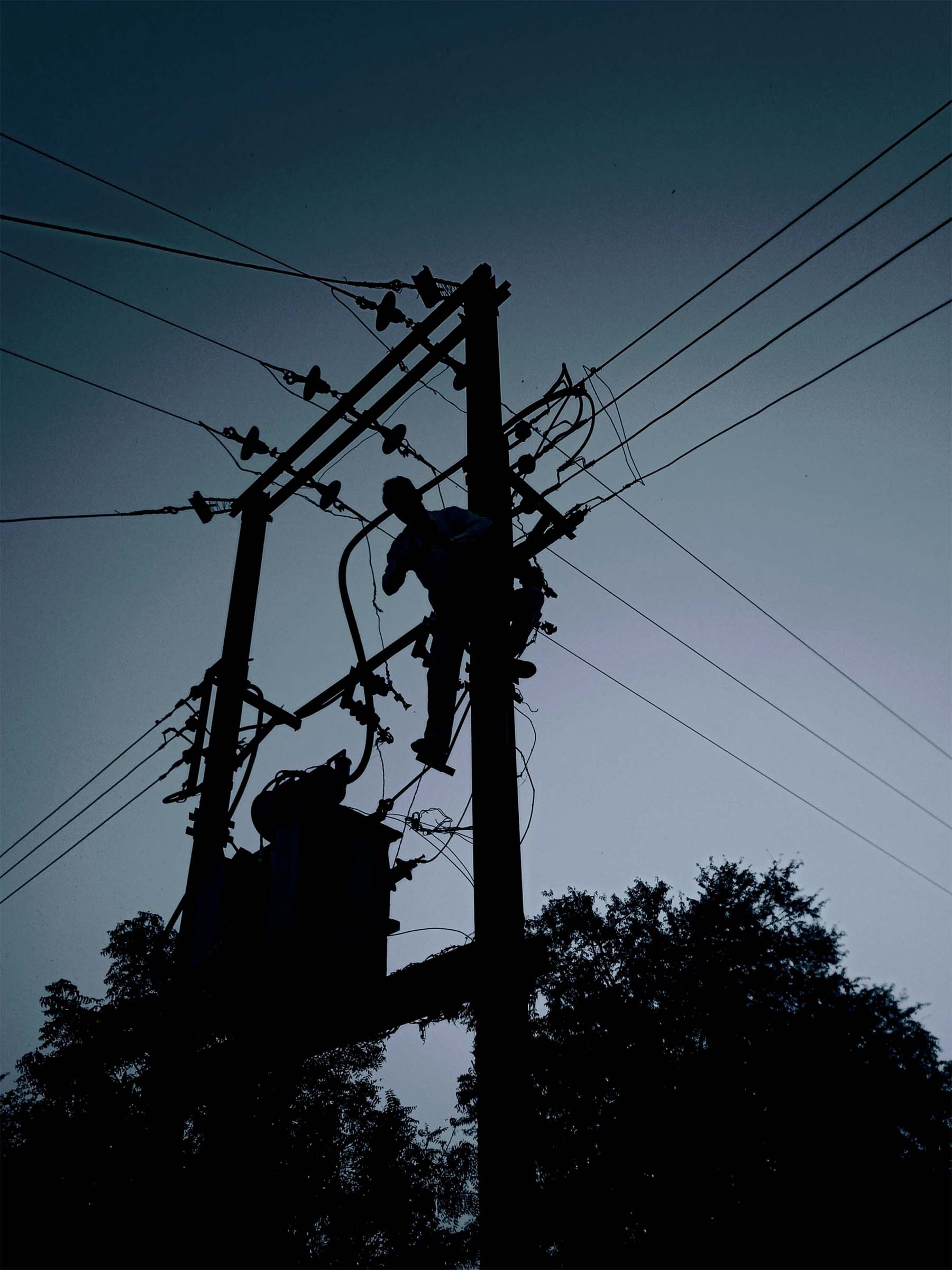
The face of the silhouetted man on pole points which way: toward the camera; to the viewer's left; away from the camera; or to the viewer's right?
to the viewer's left

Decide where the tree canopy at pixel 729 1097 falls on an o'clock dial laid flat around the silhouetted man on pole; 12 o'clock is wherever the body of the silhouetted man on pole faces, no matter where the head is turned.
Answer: The tree canopy is roughly at 7 o'clock from the silhouetted man on pole.

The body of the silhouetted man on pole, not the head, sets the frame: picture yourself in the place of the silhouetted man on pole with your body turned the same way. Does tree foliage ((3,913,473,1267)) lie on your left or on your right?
on your right

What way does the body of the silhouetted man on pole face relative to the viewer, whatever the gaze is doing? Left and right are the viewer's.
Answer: facing the viewer and to the left of the viewer
